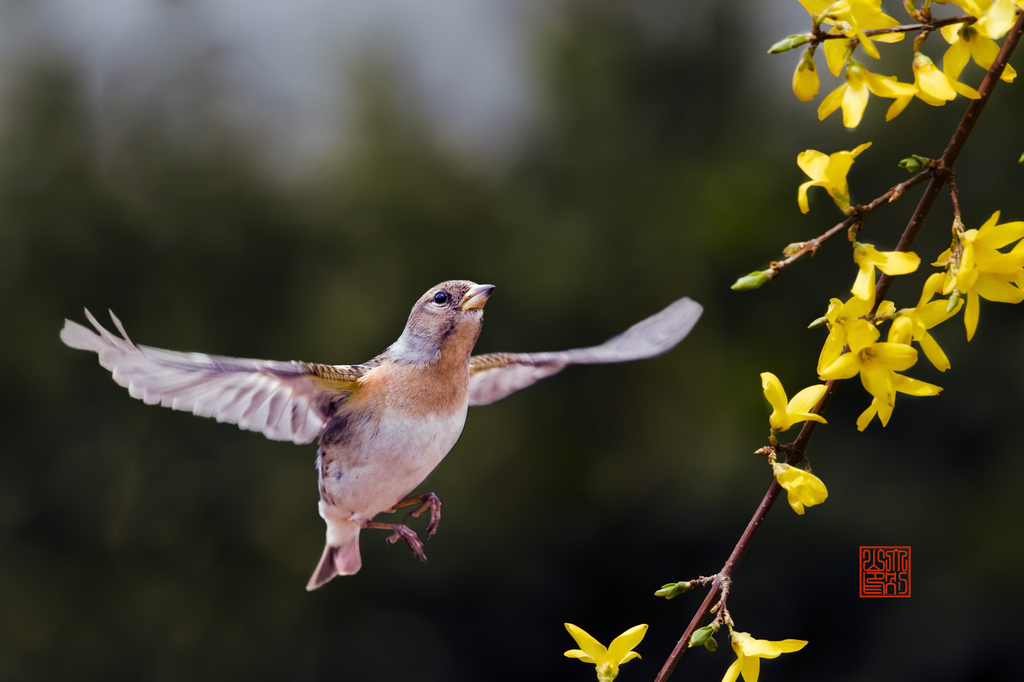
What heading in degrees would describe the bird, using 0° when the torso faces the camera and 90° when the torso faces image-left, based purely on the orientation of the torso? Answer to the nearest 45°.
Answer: approximately 315°
